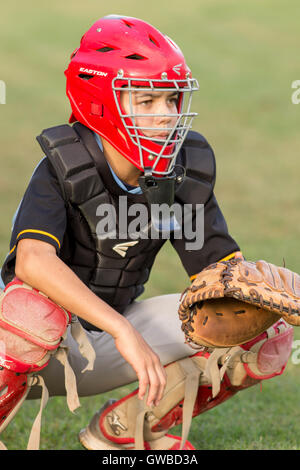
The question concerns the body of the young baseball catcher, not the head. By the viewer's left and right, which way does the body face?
facing the viewer and to the right of the viewer
